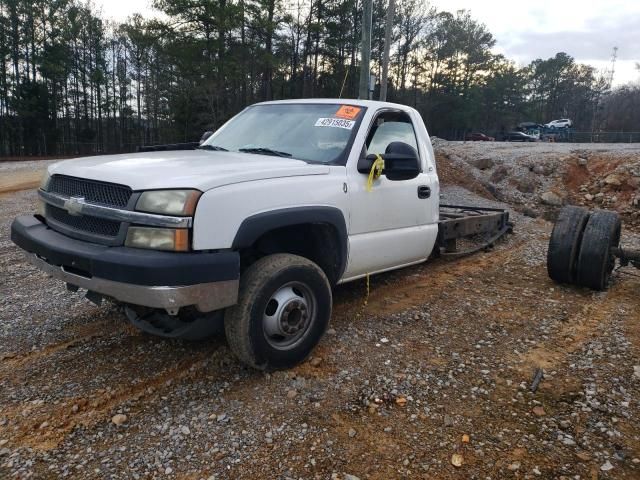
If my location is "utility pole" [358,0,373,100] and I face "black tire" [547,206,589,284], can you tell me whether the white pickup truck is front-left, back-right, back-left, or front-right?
front-right

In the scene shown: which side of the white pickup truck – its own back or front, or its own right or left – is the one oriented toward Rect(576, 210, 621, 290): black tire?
back

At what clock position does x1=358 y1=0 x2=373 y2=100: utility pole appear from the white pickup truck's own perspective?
The utility pole is roughly at 5 o'clock from the white pickup truck.

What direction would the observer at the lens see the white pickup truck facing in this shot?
facing the viewer and to the left of the viewer

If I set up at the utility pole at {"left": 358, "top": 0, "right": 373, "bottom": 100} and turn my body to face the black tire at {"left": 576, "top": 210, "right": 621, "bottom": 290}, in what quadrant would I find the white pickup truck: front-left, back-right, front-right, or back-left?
front-right

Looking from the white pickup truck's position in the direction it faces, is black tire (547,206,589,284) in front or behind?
behind
